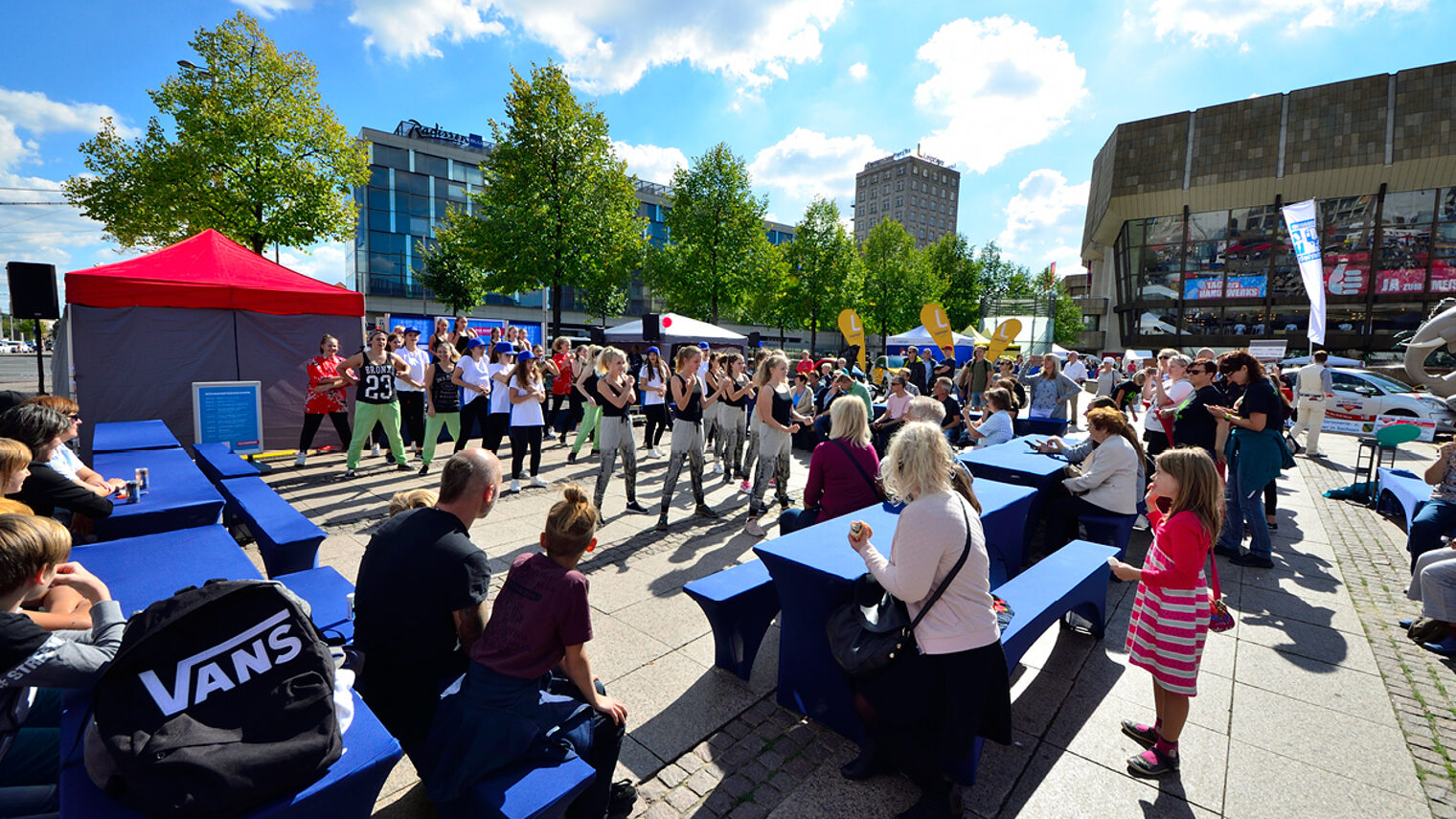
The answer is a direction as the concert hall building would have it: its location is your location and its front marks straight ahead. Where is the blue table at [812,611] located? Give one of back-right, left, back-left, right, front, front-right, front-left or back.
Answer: front-left

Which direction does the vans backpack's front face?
toward the camera

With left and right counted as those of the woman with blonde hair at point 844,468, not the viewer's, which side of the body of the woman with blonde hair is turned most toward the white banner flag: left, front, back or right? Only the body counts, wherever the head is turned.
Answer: right

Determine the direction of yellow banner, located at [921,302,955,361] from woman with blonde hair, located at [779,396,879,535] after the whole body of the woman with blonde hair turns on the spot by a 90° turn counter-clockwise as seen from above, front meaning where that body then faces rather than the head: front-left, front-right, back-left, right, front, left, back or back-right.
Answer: back-right

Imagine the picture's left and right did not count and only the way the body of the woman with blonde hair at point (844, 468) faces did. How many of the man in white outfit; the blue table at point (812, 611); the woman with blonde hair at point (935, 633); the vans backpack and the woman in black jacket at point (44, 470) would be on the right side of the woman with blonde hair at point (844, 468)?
1

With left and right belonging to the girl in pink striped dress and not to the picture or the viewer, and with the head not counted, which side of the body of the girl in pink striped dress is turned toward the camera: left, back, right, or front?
left

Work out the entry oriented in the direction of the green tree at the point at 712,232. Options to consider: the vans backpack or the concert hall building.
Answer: the concert hall building

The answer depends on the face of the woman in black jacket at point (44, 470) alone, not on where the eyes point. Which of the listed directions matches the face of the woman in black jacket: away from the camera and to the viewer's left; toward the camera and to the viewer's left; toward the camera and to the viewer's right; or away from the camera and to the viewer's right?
away from the camera and to the viewer's right

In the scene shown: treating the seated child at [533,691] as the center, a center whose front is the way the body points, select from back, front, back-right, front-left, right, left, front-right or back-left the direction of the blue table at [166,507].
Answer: left

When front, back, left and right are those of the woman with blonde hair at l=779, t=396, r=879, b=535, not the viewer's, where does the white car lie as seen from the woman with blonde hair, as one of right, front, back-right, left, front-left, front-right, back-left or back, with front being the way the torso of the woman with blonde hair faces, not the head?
right

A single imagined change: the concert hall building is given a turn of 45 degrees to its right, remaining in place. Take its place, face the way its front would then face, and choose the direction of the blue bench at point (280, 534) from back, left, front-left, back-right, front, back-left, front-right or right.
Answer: left

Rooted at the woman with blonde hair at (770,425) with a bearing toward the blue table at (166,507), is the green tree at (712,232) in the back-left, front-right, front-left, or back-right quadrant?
back-right

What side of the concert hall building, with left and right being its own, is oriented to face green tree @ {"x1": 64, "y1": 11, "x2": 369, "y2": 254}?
front

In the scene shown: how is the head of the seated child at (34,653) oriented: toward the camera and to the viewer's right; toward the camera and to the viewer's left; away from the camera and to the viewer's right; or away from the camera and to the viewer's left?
away from the camera and to the viewer's right

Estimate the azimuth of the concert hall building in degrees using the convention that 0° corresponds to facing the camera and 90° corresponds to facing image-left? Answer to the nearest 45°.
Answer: approximately 45°

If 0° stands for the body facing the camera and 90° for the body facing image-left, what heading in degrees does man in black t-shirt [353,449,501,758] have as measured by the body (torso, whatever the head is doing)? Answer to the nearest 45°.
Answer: approximately 225°

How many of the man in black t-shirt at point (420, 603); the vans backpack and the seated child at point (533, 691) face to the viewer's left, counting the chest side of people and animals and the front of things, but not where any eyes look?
0
